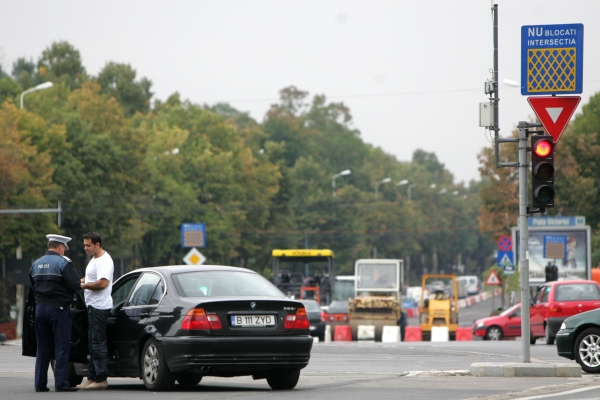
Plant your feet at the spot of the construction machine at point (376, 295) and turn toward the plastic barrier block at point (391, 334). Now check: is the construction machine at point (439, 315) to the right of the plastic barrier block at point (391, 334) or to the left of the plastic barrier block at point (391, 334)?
left

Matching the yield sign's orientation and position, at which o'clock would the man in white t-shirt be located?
The man in white t-shirt is roughly at 2 o'clock from the yield sign.

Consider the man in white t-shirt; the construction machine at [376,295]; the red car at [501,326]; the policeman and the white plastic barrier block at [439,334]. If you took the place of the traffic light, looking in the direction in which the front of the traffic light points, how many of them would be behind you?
3

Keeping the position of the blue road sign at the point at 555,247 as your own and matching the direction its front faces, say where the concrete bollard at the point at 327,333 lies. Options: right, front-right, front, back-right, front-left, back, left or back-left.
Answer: front-right

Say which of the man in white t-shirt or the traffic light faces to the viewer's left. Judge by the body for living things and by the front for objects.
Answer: the man in white t-shirt

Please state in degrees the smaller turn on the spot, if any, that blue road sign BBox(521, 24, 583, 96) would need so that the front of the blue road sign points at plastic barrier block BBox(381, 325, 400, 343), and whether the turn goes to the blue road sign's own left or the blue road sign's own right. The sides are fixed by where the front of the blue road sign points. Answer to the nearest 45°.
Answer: approximately 180°

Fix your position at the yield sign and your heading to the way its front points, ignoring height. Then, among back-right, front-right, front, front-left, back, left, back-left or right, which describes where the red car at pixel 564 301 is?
back

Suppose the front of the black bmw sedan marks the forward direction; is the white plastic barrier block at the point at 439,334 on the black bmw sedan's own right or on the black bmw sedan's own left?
on the black bmw sedan's own right

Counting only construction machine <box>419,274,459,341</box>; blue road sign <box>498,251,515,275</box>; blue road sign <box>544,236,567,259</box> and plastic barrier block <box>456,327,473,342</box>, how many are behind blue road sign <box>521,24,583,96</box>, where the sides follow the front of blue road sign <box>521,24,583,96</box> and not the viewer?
4

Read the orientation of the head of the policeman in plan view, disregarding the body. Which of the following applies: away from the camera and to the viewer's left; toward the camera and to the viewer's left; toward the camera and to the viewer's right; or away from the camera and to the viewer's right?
away from the camera and to the viewer's right

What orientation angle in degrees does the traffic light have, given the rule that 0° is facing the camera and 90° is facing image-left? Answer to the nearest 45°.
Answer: approximately 0°
